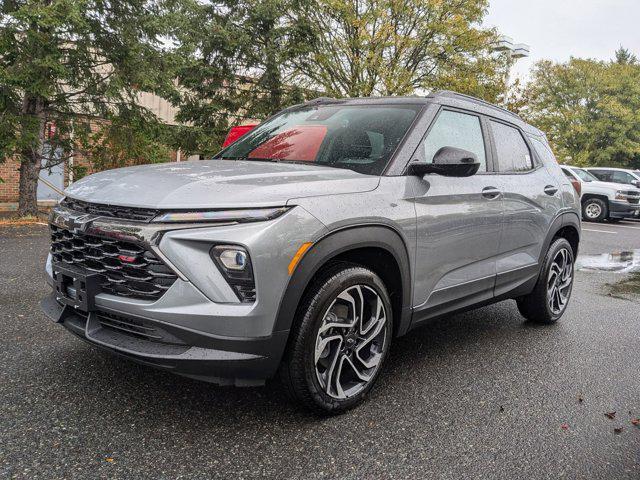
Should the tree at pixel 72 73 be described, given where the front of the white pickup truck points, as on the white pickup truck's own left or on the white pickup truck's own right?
on the white pickup truck's own right

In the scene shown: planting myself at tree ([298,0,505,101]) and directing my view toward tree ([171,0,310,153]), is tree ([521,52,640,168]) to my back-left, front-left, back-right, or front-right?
back-right

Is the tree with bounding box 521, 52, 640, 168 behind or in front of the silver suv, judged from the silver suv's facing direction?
behind

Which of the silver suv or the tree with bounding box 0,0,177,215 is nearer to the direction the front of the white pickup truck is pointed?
the silver suv

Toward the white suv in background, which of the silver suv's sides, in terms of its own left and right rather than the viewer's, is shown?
back

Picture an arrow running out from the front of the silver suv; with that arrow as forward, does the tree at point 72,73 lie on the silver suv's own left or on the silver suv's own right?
on the silver suv's own right

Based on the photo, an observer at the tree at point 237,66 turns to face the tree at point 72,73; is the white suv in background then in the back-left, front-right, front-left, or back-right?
back-left

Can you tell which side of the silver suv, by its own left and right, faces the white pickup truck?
back

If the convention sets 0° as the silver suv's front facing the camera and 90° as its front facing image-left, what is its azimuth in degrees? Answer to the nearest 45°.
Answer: approximately 45°
